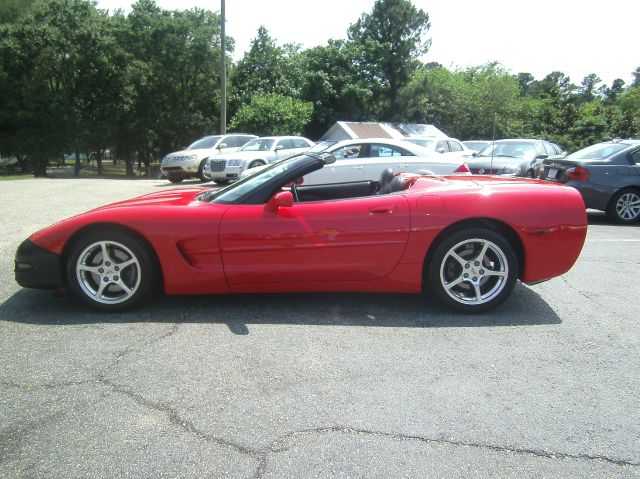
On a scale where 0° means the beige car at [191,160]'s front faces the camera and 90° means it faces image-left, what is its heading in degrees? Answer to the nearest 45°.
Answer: approximately 45°

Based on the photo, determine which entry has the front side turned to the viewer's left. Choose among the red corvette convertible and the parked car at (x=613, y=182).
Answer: the red corvette convertible

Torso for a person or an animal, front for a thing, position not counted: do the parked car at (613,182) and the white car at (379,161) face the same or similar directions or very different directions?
very different directions

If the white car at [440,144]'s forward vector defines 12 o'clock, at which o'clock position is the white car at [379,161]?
the white car at [379,161] is roughly at 11 o'clock from the white car at [440,144].

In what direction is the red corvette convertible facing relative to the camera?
to the viewer's left

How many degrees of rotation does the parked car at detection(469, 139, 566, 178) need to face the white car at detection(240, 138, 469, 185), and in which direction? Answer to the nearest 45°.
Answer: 0° — it already faces it

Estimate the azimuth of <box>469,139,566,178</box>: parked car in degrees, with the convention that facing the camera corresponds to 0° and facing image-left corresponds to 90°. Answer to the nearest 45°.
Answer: approximately 45°

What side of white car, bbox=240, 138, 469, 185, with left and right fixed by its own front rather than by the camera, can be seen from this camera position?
left

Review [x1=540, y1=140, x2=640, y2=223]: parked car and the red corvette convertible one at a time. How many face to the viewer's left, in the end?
1

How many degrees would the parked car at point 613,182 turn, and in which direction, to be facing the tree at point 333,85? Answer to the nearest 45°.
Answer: approximately 90° to its left

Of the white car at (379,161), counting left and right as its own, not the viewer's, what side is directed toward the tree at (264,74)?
right

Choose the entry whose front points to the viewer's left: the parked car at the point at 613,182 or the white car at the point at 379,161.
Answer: the white car
